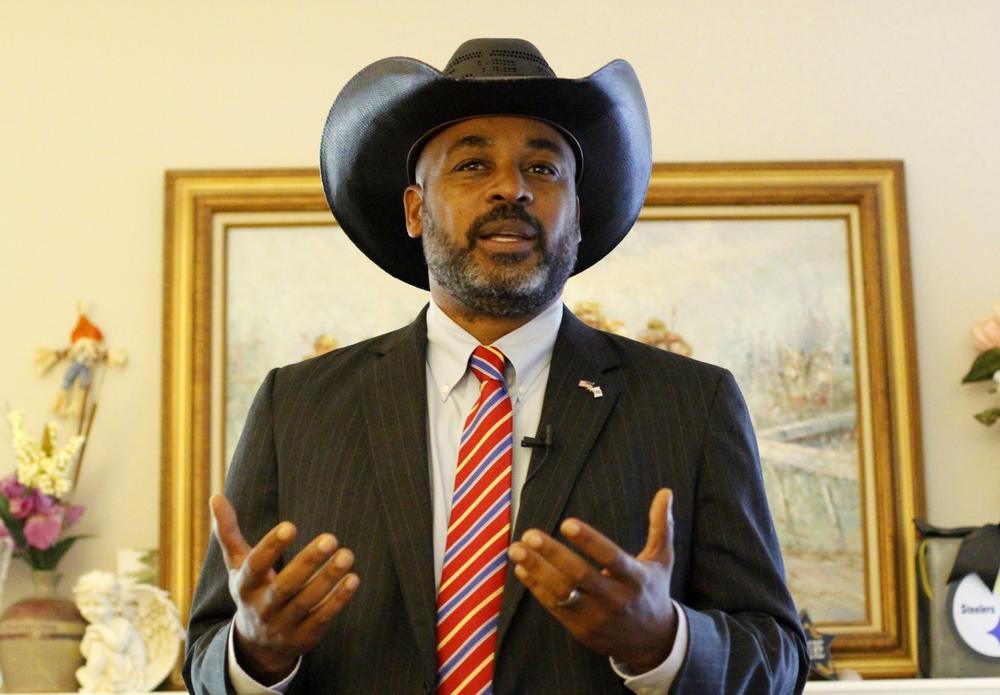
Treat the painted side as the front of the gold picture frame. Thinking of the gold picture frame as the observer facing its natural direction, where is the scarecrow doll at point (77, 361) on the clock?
The scarecrow doll is roughly at 3 o'clock from the gold picture frame.

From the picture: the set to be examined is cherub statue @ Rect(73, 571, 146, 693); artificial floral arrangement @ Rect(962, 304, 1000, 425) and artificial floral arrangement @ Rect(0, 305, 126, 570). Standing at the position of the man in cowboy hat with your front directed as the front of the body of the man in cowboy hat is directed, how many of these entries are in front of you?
0

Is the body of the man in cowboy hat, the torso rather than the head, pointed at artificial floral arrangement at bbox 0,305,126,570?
no

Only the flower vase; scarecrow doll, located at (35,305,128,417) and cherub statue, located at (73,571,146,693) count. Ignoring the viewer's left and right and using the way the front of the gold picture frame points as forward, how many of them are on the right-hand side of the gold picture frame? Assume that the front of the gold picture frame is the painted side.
3

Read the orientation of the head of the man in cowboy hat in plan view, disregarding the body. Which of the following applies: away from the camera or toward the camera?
toward the camera

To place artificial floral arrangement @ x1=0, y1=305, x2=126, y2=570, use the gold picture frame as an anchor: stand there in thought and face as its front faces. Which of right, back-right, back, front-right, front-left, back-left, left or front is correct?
right

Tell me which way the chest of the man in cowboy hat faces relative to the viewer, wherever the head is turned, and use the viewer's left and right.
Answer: facing the viewer

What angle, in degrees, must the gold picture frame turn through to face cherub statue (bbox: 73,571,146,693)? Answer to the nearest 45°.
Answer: approximately 90° to its right

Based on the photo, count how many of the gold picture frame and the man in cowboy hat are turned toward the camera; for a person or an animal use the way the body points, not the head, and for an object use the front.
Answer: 2

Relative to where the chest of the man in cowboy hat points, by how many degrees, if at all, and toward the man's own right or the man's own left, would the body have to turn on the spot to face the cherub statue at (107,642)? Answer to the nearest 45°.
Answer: approximately 135° to the man's own right

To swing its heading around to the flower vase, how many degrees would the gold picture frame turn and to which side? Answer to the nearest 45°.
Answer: approximately 90° to its right

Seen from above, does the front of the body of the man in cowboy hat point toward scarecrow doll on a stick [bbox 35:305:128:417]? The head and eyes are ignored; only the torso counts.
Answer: no

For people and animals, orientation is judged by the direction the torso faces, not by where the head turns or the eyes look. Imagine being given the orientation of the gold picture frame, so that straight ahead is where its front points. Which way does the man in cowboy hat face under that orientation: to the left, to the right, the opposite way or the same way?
the same way
